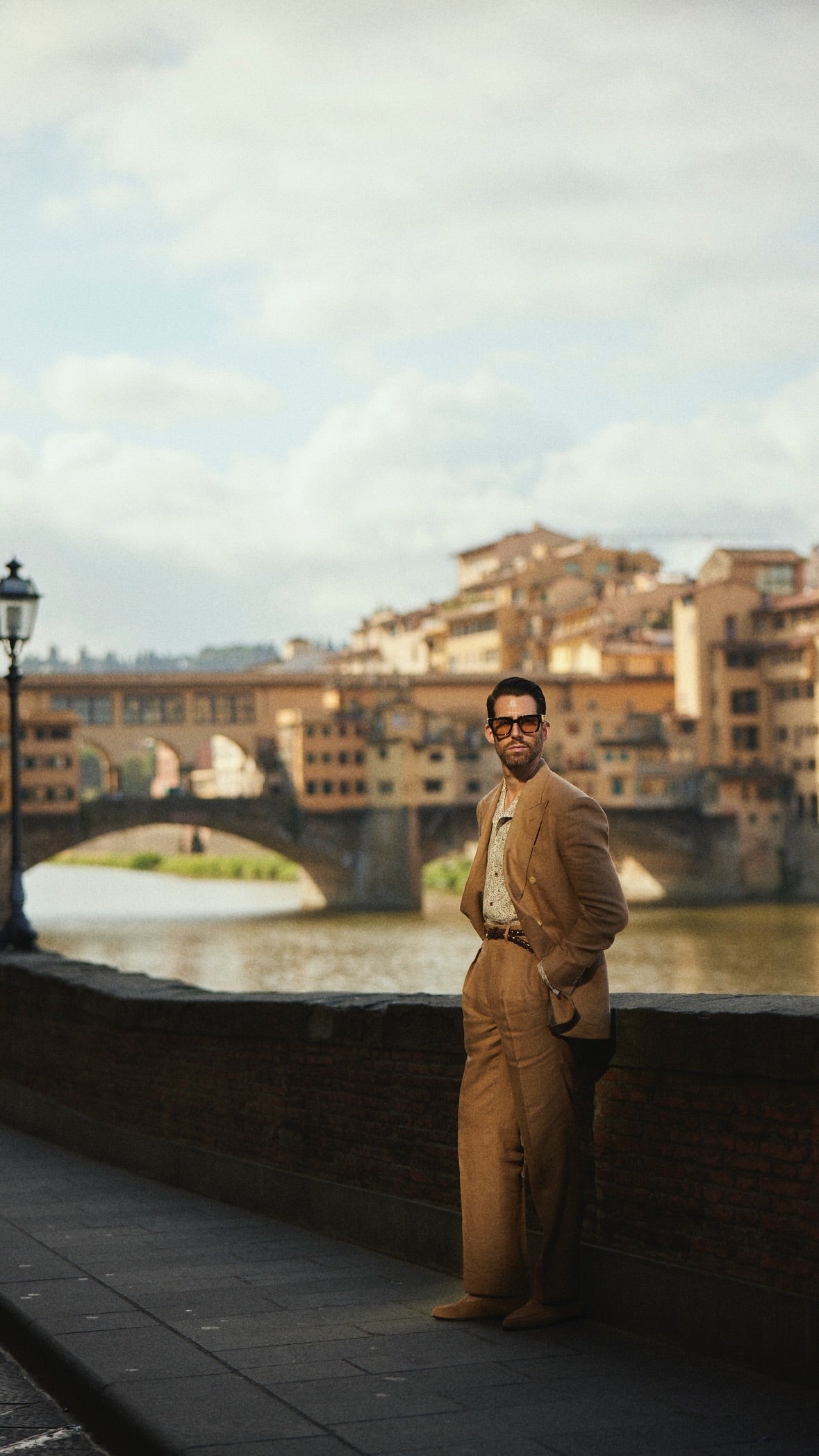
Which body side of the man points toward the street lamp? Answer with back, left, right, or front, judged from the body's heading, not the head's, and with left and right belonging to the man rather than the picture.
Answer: right

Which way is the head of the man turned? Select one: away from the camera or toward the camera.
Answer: toward the camera

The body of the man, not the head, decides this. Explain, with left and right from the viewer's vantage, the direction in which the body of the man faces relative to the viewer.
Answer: facing the viewer and to the left of the viewer
